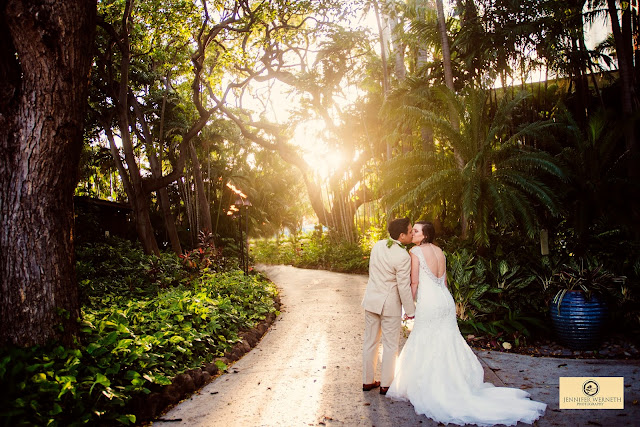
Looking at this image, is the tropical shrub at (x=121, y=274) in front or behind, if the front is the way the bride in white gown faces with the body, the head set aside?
in front

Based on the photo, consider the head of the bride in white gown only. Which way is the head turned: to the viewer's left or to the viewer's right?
to the viewer's left

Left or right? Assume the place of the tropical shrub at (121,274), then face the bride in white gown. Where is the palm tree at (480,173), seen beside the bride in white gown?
left

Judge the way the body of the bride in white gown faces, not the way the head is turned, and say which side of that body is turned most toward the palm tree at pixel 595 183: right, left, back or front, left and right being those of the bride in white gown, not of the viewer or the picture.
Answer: right

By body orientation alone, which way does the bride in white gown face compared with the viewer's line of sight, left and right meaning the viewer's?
facing away from the viewer and to the left of the viewer

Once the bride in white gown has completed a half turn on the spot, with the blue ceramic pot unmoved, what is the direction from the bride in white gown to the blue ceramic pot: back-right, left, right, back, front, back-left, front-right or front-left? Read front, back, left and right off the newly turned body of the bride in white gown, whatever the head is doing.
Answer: left

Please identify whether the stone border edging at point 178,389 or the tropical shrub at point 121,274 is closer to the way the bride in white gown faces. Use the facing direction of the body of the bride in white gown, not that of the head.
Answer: the tropical shrub

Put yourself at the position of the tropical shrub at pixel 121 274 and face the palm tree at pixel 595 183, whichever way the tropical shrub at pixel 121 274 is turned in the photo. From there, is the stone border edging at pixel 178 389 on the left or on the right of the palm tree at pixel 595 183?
right

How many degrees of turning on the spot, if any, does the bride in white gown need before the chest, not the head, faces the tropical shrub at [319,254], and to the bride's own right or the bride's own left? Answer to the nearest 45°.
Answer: approximately 45° to the bride's own right

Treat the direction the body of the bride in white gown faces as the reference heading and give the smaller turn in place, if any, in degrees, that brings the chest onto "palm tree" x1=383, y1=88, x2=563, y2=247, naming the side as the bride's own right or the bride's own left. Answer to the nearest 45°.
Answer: approximately 45° to the bride's own right
